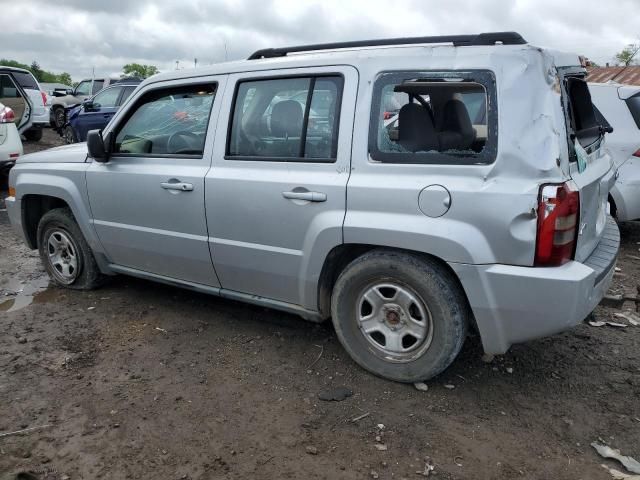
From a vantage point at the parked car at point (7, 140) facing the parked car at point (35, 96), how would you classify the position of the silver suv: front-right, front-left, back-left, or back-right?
back-right

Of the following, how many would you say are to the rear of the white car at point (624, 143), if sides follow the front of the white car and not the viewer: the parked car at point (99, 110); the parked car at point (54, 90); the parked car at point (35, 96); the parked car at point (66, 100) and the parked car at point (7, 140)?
0

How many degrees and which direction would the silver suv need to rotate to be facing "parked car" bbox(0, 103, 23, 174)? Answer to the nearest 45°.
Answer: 0° — it already faces it

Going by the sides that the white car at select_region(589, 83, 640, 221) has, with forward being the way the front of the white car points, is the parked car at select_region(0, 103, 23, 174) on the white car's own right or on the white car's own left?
on the white car's own left

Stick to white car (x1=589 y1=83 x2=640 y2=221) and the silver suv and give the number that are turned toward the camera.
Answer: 0

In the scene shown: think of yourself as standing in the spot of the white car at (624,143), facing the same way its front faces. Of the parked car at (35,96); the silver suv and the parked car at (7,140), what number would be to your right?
0

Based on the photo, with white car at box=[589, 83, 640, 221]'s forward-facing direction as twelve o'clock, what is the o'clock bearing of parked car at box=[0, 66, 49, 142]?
The parked car is roughly at 11 o'clock from the white car.

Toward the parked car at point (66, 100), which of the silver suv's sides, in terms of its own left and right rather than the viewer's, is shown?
front

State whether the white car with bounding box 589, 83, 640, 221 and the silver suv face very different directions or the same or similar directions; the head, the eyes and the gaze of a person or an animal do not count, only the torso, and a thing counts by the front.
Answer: same or similar directions

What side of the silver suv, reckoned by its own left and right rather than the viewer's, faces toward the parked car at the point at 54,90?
front

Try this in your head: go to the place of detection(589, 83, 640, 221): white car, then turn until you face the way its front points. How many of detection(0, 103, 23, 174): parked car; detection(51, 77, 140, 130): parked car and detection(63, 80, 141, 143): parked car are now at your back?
0

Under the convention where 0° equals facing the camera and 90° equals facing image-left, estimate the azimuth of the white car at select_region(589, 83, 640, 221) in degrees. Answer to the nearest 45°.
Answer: approximately 135°

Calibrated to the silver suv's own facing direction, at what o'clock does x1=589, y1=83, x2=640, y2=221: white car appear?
The white car is roughly at 3 o'clock from the silver suv.

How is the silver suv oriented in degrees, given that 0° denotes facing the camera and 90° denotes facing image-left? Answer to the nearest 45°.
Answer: approximately 135°
